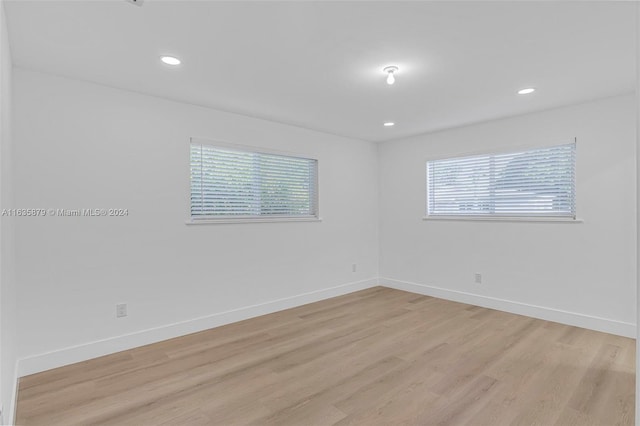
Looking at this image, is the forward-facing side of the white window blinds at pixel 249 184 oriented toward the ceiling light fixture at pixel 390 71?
yes

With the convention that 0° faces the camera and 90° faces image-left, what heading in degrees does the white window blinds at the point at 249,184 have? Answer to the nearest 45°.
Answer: approximately 315°

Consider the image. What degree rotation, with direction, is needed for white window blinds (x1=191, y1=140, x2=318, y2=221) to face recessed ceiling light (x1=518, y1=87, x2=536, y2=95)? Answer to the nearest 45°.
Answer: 0° — it already faces it

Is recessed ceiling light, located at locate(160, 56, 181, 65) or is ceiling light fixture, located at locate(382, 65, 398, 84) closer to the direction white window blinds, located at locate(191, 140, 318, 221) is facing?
the ceiling light fixture

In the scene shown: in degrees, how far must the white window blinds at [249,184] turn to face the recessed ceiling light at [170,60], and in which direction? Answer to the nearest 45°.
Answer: approximately 45° to its right
